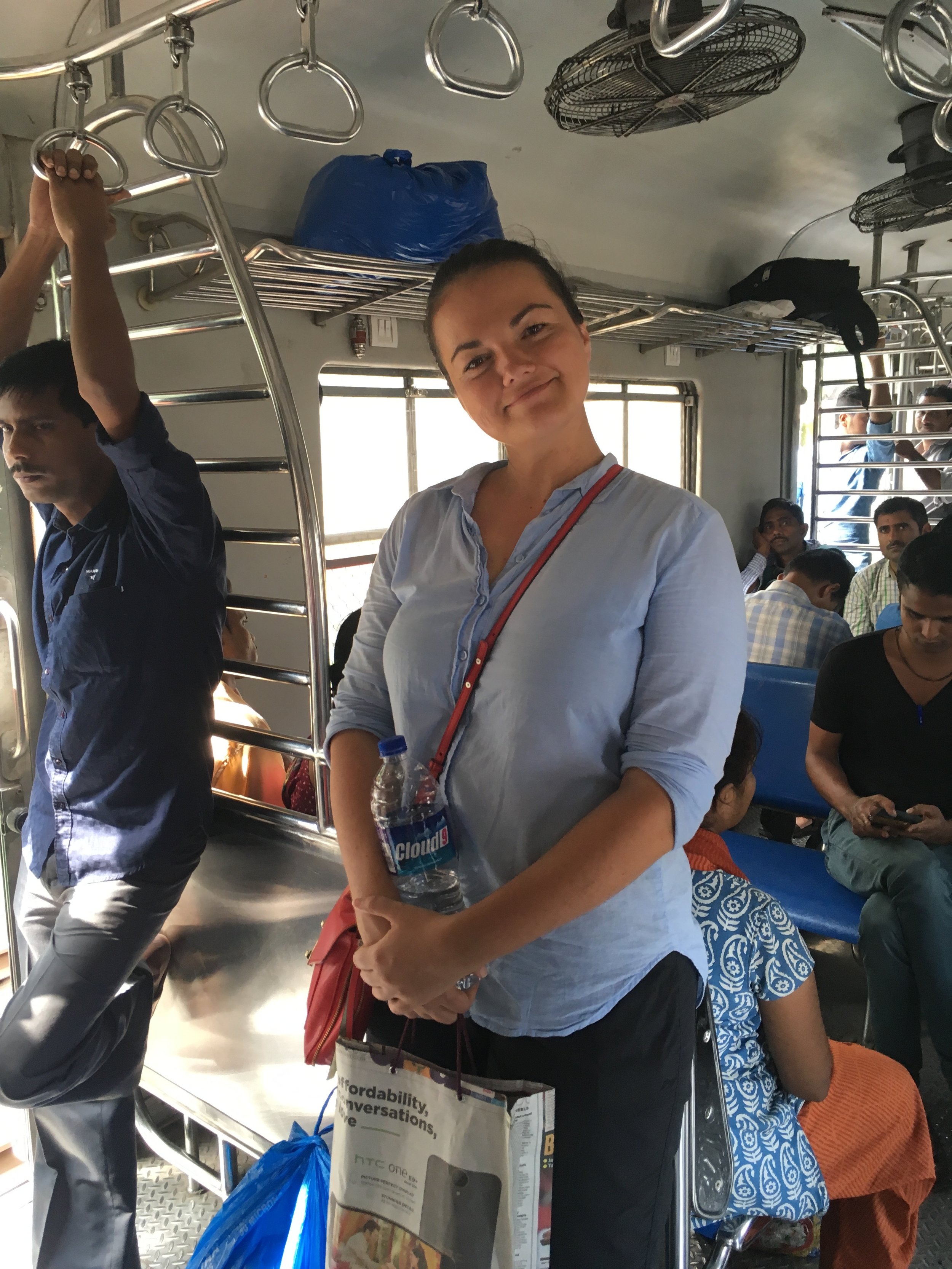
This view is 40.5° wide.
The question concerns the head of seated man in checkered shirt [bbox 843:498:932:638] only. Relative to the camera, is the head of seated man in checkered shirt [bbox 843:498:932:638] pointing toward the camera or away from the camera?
toward the camera

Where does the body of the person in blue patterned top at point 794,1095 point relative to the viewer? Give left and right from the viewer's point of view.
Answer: facing away from the viewer and to the right of the viewer

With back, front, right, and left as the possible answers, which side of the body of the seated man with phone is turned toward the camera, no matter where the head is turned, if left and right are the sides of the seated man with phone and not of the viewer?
front

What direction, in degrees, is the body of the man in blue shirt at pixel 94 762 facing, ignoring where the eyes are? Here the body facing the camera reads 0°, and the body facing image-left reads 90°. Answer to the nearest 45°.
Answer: approximately 45°

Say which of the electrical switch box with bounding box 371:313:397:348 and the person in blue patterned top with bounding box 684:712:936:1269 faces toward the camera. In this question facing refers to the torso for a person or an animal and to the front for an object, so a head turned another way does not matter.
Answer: the electrical switch box

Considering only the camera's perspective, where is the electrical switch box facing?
facing the viewer

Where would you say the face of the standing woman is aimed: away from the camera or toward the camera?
toward the camera

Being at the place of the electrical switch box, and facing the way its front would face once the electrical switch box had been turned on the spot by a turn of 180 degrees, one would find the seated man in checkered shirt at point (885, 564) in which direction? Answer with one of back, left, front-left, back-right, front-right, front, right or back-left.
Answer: right

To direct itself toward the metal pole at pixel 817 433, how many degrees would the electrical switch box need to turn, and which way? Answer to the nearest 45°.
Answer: approximately 135° to its left
